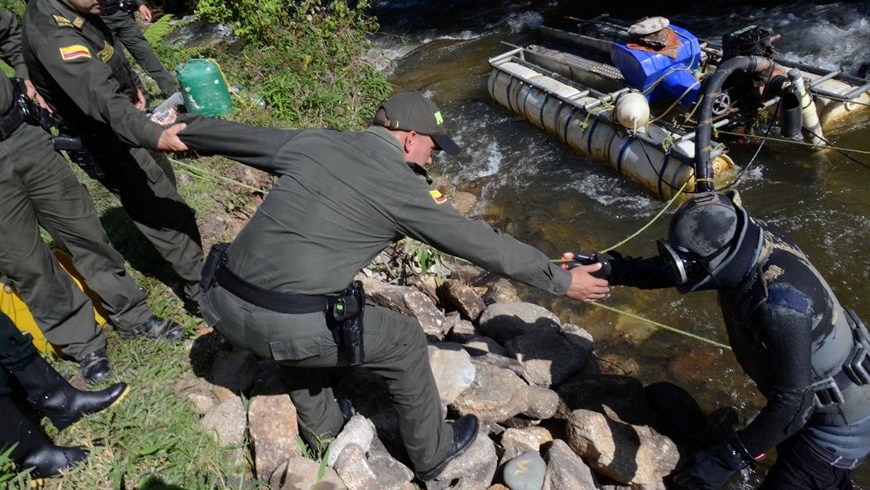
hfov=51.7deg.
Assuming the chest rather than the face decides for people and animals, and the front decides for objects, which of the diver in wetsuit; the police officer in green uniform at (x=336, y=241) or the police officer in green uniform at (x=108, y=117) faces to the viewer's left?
the diver in wetsuit

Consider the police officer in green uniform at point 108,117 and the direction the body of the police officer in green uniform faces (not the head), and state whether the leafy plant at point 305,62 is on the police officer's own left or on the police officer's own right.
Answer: on the police officer's own left

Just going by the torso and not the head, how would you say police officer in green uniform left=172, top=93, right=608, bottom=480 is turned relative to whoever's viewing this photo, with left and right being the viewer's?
facing away from the viewer and to the right of the viewer

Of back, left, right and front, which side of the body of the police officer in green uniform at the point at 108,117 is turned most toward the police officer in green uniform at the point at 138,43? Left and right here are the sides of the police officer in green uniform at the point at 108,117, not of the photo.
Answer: left

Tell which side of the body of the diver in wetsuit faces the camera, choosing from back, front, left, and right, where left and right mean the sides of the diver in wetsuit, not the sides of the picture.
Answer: left

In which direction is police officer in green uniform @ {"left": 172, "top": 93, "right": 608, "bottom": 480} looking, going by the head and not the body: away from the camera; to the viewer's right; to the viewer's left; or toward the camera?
to the viewer's right

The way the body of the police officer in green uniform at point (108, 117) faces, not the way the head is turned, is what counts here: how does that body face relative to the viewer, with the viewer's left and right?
facing to the right of the viewer

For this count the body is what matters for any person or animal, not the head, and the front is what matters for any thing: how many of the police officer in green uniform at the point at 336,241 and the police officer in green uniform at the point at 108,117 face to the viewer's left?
0

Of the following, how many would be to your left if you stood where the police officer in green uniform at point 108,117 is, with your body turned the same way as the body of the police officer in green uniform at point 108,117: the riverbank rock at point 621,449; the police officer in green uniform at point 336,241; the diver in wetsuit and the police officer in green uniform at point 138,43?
1

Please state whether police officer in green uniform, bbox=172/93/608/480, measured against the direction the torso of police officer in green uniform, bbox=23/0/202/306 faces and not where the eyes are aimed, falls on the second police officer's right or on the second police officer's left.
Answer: on the second police officer's right

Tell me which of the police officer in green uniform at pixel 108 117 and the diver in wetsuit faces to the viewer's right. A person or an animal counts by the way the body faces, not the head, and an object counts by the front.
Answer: the police officer in green uniform
